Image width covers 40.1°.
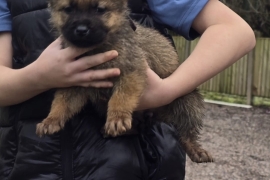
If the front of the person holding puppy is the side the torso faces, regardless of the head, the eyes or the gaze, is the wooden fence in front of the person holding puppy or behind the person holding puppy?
behind

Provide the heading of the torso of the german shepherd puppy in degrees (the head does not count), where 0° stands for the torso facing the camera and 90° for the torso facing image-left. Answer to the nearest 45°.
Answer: approximately 45°

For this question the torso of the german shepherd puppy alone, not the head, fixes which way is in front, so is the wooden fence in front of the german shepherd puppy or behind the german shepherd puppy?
behind
